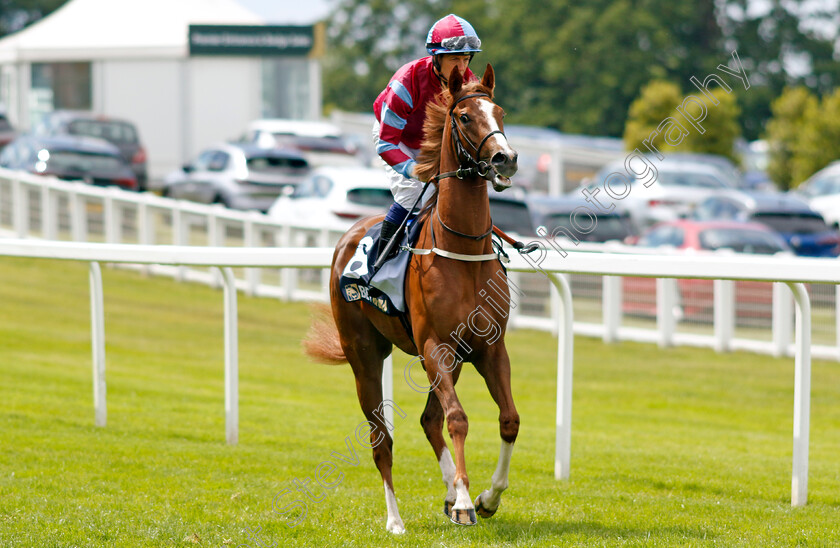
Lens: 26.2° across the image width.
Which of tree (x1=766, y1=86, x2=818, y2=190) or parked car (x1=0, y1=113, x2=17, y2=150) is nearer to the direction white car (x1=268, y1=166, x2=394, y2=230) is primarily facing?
the parked car

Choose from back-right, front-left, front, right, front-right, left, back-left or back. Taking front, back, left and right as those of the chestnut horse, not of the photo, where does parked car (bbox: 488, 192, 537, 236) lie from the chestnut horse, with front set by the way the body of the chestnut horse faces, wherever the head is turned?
back-left

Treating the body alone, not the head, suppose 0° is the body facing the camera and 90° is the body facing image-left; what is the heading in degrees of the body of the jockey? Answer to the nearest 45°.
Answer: approximately 315°

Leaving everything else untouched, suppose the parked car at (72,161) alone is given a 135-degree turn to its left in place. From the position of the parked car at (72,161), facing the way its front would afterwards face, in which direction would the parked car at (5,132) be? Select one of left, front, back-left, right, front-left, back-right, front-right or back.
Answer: back

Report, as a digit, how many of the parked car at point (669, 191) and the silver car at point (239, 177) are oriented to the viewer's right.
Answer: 0
